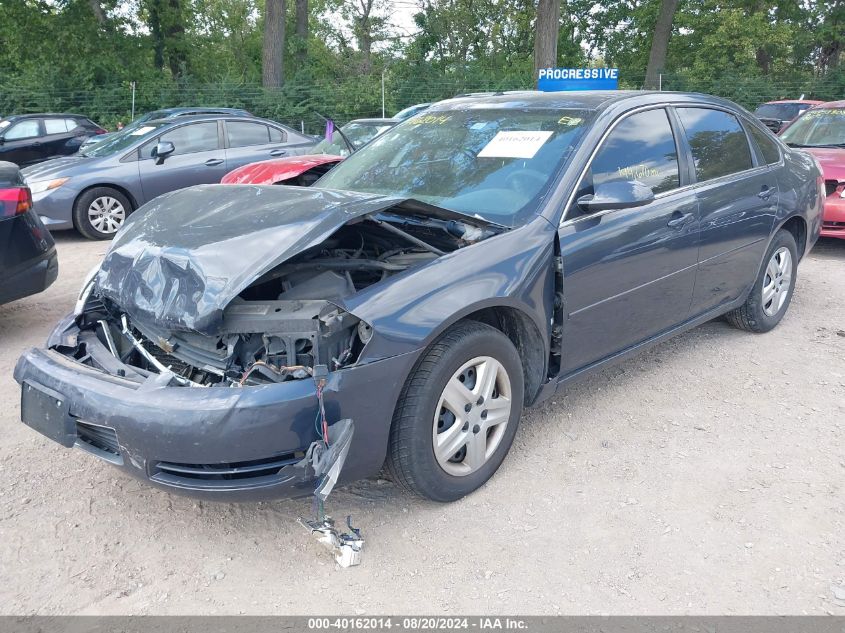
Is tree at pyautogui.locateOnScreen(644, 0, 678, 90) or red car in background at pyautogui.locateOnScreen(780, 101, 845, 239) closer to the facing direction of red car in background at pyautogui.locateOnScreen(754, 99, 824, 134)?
the red car in background

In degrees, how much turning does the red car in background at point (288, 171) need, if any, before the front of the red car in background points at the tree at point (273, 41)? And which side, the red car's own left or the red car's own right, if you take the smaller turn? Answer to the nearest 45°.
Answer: approximately 135° to the red car's own right

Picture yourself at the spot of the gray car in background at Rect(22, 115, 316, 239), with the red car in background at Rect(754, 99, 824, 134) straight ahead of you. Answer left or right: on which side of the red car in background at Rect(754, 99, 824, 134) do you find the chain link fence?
left

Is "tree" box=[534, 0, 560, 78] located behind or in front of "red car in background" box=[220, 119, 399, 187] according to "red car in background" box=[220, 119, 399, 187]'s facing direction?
behind

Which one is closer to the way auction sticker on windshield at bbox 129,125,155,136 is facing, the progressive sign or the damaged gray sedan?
the damaged gray sedan

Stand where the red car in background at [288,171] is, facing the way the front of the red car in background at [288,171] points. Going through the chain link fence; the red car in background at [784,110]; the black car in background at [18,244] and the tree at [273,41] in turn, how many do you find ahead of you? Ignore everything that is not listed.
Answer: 1

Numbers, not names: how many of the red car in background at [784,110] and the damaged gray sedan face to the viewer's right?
0

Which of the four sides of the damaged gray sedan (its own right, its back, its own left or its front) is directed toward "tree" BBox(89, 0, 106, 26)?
right

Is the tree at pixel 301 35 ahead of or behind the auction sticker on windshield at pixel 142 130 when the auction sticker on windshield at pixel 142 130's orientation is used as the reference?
behind

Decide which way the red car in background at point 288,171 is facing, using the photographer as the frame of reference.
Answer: facing the viewer and to the left of the viewer

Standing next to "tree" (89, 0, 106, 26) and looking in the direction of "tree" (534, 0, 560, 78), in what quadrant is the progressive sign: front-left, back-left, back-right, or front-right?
front-right

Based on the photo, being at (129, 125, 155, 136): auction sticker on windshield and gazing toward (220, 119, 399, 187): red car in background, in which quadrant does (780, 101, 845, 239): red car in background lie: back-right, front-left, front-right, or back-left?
front-left

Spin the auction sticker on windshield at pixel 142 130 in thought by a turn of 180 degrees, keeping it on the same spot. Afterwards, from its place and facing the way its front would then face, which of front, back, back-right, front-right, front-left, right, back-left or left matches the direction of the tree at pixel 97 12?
front-left
